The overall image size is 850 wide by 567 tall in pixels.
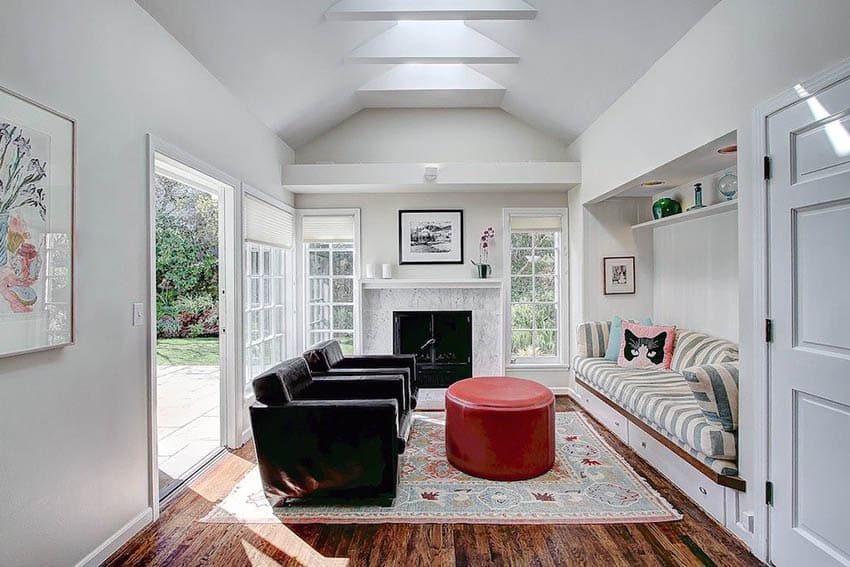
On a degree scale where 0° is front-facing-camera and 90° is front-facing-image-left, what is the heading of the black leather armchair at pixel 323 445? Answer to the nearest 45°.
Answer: approximately 270°

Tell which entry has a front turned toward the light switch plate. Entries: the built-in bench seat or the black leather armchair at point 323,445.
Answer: the built-in bench seat

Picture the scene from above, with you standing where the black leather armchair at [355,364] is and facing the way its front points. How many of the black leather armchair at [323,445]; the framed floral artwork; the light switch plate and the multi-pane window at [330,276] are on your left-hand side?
1

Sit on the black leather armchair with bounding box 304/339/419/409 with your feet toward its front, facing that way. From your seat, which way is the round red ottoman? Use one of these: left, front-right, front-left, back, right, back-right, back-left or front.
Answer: front-right

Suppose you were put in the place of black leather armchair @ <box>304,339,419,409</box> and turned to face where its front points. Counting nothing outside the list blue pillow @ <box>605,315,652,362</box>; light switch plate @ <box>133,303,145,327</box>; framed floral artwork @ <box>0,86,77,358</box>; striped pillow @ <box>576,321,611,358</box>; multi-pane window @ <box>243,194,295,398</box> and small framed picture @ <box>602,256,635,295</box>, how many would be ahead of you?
3

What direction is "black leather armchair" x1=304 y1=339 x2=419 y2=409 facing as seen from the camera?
to the viewer's right

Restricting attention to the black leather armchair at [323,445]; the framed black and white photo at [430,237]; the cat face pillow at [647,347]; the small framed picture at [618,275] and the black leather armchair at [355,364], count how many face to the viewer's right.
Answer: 2

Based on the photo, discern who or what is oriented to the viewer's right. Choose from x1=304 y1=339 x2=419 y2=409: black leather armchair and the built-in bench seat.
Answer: the black leather armchair

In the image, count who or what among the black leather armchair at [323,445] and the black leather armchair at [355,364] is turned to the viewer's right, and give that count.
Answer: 2
